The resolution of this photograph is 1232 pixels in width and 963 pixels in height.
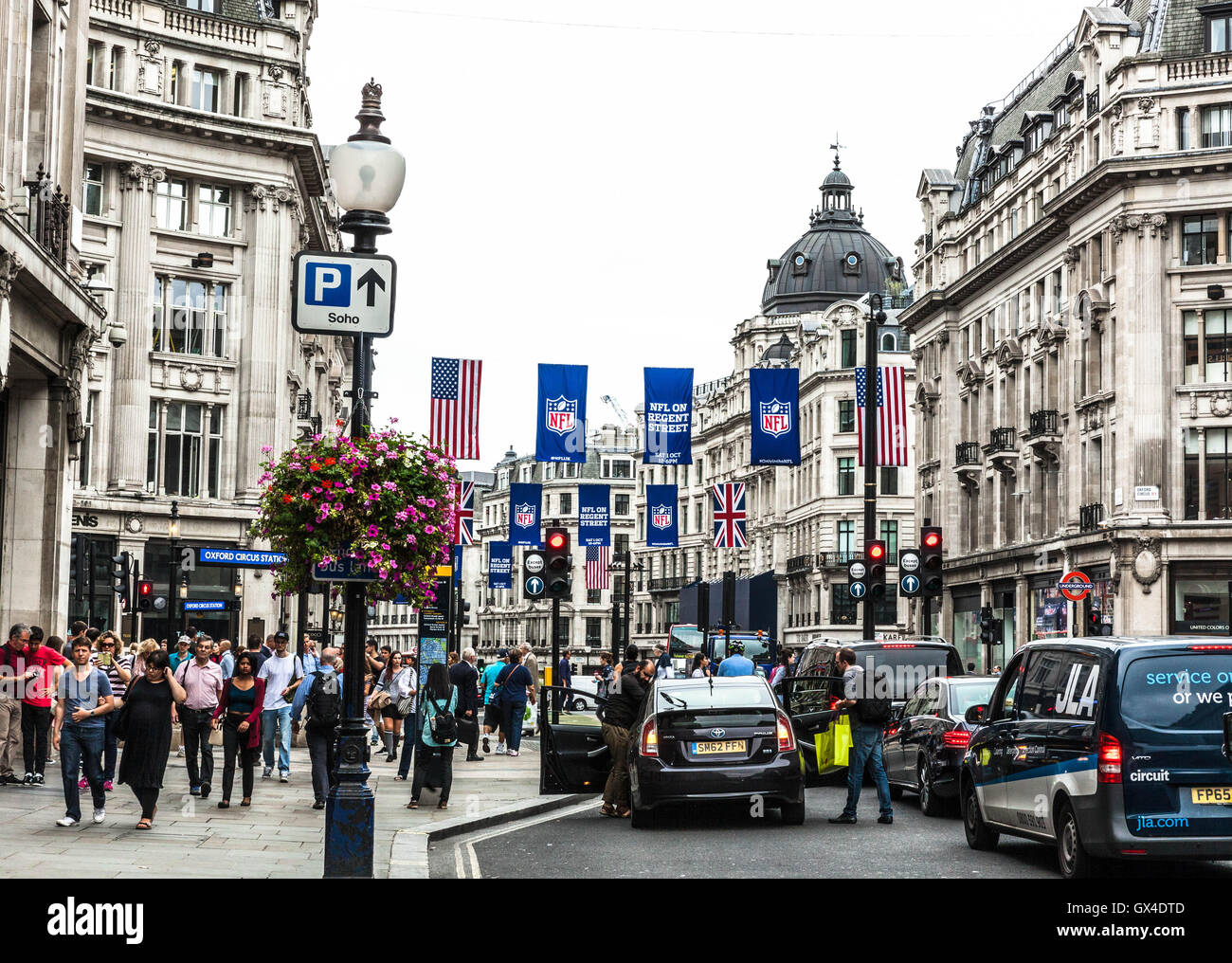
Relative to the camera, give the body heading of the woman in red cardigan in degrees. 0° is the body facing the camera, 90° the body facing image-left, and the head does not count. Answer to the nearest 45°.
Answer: approximately 0°

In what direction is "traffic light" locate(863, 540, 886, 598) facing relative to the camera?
toward the camera

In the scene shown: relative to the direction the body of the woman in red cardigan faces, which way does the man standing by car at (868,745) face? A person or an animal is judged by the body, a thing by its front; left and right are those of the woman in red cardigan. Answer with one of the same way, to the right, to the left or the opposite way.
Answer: to the right

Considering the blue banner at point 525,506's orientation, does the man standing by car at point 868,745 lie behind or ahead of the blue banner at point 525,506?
ahead

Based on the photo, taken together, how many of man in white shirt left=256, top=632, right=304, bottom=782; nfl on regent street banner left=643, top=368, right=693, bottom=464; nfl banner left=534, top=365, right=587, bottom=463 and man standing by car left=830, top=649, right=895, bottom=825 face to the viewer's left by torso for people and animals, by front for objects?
1

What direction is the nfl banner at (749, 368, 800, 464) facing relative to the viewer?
toward the camera

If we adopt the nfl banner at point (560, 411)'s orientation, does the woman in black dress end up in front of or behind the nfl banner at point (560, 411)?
in front

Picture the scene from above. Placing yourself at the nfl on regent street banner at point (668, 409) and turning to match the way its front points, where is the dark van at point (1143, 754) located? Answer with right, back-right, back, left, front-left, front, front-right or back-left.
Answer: front

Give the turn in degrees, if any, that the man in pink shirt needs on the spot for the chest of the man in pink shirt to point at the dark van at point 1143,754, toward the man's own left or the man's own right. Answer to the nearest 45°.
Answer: approximately 45° to the man's own left
